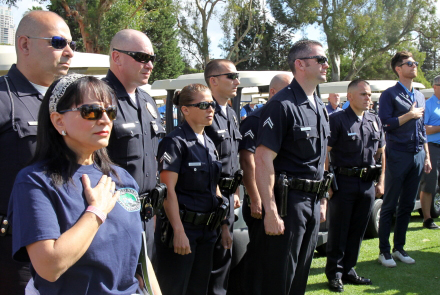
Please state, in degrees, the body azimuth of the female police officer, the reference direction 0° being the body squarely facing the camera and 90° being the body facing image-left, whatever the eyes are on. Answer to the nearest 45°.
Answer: approximately 315°

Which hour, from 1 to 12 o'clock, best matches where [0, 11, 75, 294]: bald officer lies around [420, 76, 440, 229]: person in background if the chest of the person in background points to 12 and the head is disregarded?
The bald officer is roughly at 2 o'clock from the person in background.

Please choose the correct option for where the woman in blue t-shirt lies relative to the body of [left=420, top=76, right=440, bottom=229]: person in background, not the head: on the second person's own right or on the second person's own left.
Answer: on the second person's own right

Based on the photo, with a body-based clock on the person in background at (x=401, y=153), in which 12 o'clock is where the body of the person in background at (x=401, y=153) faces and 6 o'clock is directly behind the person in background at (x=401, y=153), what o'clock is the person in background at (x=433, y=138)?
the person in background at (x=433, y=138) is roughly at 8 o'clock from the person in background at (x=401, y=153).

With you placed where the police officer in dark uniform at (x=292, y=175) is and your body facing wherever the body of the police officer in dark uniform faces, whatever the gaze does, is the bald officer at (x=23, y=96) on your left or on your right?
on your right

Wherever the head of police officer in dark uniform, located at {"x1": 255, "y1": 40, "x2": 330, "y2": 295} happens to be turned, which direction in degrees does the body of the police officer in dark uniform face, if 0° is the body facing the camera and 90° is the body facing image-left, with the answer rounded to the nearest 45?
approximately 315°

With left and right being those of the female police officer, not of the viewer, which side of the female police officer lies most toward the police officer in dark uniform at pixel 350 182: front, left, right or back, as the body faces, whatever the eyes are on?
left
